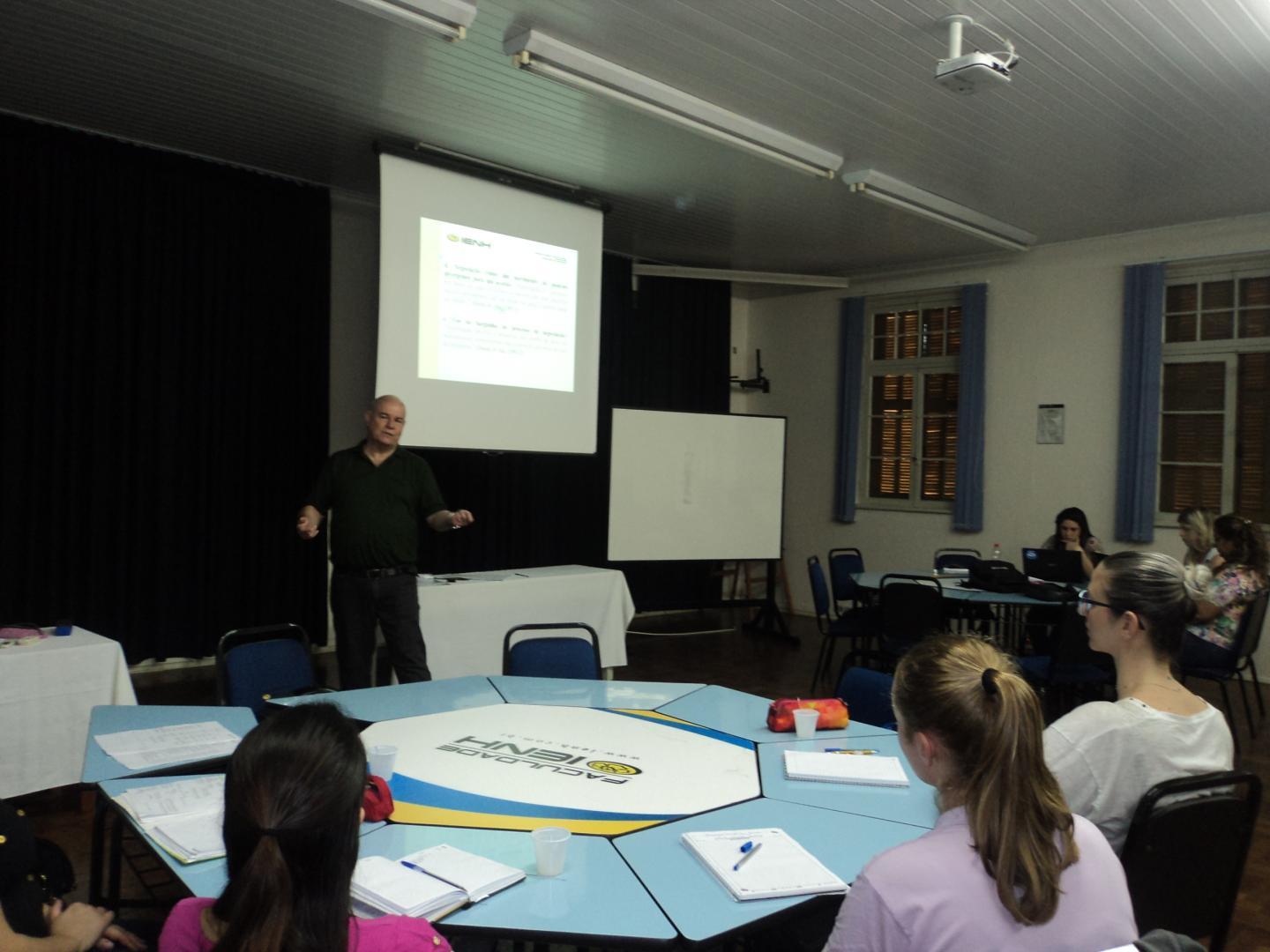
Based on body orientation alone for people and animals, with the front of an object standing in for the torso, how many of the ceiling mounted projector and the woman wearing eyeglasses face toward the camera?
0

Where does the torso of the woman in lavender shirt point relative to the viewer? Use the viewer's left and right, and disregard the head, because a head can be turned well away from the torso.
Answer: facing away from the viewer and to the left of the viewer

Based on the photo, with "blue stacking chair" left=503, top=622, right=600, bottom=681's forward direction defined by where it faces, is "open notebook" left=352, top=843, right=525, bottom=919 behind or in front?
in front

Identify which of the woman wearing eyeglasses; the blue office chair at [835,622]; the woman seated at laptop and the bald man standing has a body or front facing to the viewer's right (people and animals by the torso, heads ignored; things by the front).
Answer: the blue office chair

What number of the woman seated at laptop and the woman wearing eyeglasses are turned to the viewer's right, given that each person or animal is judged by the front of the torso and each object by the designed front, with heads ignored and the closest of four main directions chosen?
0

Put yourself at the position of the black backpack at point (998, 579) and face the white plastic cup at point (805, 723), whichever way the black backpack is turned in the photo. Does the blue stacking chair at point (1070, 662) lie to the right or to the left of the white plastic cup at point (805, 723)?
left

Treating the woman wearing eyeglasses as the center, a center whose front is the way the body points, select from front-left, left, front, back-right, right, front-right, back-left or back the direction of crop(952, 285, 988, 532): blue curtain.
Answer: front-right

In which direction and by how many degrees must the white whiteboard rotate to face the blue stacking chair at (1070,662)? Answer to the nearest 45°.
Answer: approximately 45° to its left

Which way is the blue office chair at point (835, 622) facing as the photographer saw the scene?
facing to the right of the viewer

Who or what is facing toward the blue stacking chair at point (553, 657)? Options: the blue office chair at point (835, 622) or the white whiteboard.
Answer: the white whiteboard

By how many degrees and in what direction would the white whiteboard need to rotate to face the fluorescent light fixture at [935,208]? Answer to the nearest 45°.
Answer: approximately 45° to its left

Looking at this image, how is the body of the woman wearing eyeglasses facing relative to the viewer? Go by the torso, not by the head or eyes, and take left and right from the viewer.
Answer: facing away from the viewer and to the left of the viewer

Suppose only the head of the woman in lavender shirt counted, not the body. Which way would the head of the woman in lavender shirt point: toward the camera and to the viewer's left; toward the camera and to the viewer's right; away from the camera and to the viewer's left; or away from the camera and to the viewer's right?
away from the camera and to the viewer's left

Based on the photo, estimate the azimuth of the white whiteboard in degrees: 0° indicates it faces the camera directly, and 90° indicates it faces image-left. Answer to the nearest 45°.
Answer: approximately 0°

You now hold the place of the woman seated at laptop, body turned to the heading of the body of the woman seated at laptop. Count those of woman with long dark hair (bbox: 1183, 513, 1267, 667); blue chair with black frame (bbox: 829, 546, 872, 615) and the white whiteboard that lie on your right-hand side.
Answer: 2
